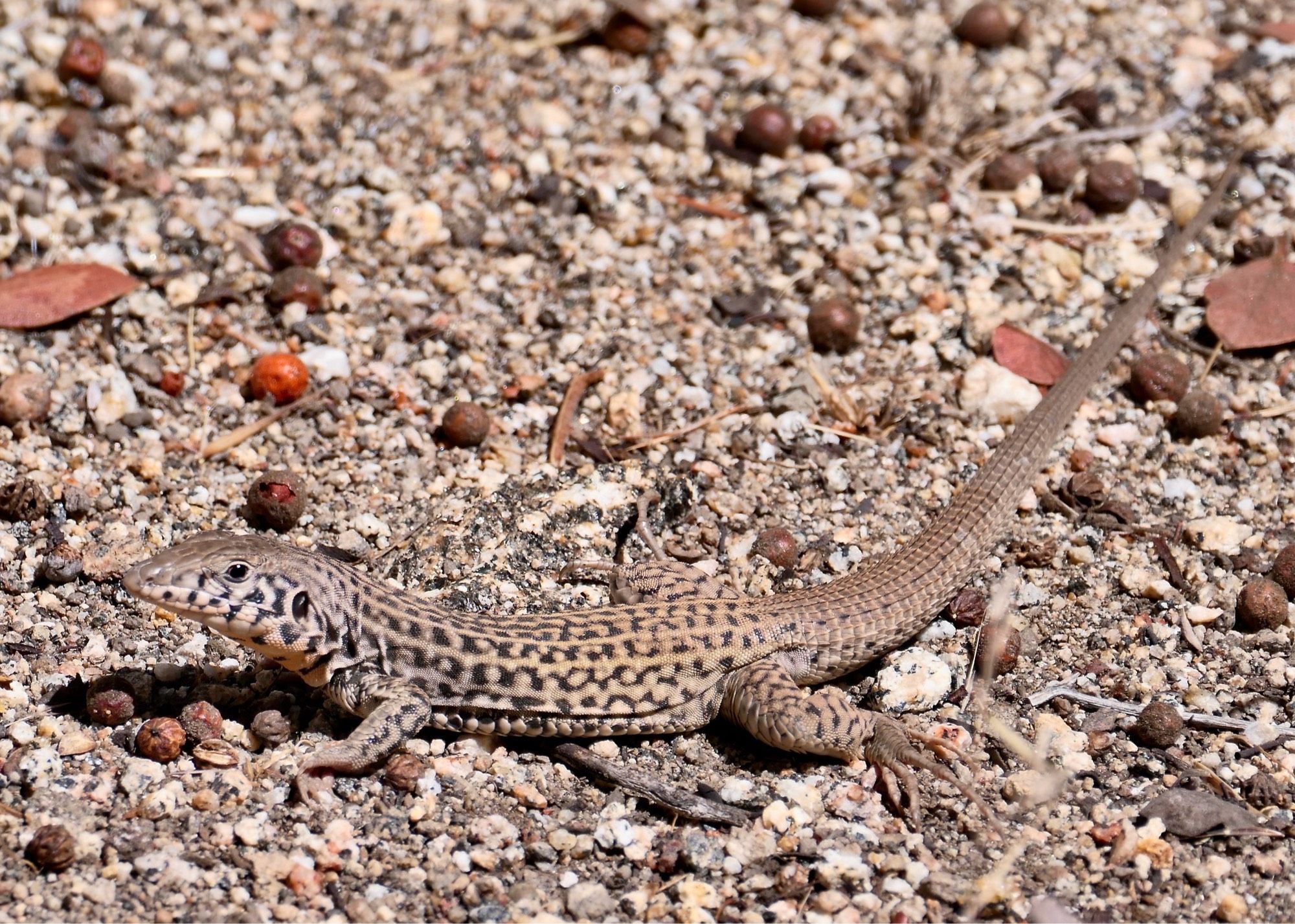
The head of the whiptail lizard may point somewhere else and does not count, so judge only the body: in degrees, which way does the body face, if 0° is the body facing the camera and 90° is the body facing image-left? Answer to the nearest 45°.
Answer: approximately 90°

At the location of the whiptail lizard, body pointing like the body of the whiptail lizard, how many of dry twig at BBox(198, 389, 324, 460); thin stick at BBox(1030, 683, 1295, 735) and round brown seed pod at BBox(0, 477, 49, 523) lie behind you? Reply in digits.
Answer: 1

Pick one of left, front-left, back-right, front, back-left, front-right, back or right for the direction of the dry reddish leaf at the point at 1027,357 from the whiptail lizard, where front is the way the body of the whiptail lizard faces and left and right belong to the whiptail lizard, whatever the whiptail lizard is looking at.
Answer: back-right

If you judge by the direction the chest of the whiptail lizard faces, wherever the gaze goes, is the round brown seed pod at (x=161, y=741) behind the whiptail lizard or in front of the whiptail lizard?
in front

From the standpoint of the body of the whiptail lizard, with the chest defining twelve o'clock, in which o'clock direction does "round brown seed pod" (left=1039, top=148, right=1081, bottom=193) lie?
The round brown seed pod is roughly at 4 o'clock from the whiptail lizard.

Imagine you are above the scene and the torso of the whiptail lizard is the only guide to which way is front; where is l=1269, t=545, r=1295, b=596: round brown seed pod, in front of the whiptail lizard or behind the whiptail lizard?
behind

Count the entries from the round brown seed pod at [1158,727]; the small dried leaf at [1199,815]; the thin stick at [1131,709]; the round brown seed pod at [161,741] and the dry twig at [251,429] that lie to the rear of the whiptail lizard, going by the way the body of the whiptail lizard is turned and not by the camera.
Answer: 3

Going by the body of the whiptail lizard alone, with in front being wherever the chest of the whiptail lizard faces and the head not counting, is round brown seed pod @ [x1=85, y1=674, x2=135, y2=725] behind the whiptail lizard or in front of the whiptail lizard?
in front

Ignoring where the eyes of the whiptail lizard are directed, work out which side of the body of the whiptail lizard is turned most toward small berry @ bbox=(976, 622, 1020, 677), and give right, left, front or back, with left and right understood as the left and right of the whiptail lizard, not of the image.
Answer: back

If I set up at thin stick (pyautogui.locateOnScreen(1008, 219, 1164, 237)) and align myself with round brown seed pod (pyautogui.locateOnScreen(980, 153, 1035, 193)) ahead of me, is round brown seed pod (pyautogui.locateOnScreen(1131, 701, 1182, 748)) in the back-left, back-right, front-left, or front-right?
back-left

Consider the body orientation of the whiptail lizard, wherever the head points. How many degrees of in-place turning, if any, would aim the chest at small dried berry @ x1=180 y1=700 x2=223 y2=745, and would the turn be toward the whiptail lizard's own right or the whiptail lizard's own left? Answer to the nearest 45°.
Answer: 0° — it already faces it

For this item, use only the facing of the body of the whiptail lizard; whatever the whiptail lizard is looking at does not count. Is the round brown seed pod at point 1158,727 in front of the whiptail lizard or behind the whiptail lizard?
behind

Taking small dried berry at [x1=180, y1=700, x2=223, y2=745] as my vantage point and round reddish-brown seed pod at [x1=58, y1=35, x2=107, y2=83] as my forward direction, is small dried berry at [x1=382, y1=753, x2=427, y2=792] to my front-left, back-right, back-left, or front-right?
back-right

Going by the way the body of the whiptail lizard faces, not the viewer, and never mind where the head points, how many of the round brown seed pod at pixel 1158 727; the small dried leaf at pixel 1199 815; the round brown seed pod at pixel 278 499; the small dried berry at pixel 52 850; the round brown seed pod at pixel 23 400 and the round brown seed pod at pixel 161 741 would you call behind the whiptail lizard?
2

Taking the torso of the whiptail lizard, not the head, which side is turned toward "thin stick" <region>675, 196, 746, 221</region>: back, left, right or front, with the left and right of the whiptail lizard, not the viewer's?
right

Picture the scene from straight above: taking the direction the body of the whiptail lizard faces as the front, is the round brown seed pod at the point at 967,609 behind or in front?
behind

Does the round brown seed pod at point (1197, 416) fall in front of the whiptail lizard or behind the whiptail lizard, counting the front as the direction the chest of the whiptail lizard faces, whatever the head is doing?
behind
